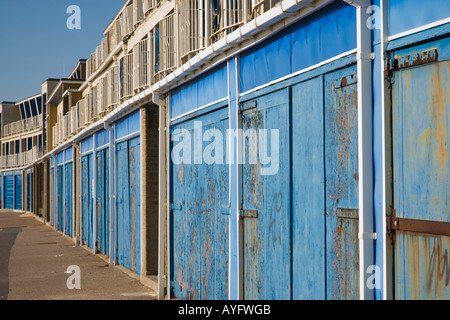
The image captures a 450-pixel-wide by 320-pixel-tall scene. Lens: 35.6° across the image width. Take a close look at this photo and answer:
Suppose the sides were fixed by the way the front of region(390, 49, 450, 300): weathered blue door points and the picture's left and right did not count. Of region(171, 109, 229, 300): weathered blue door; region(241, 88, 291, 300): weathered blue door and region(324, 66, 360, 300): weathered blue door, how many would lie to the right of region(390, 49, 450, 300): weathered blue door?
3

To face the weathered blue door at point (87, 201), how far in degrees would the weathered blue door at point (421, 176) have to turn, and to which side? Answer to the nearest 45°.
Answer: approximately 90° to its right

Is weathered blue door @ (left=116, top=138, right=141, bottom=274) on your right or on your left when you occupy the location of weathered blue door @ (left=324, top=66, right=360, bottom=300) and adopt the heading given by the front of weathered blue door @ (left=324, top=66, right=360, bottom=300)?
on your right

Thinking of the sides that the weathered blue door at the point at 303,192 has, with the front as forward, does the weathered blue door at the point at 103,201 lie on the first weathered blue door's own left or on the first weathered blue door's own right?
on the first weathered blue door's own right

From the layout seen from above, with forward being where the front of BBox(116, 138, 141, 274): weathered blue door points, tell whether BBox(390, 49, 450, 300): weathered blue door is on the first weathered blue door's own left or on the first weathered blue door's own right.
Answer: on the first weathered blue door's own left

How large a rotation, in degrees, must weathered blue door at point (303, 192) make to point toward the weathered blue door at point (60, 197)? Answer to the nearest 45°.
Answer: approximately 90° to its right

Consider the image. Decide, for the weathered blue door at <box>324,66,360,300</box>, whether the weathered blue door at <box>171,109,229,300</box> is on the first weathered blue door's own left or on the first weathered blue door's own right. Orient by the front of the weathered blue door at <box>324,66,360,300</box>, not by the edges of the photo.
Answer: on the first weathered blue door's own right

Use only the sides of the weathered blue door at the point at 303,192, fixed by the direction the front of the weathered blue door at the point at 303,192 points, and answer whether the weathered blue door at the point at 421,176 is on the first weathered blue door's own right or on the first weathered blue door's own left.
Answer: on the first weathered blue door's own left

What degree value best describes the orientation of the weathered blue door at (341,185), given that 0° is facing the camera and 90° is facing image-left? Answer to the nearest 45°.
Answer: approximately 45°

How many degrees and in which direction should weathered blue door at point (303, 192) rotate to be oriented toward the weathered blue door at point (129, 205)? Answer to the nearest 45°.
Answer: approximately 90° to its right
